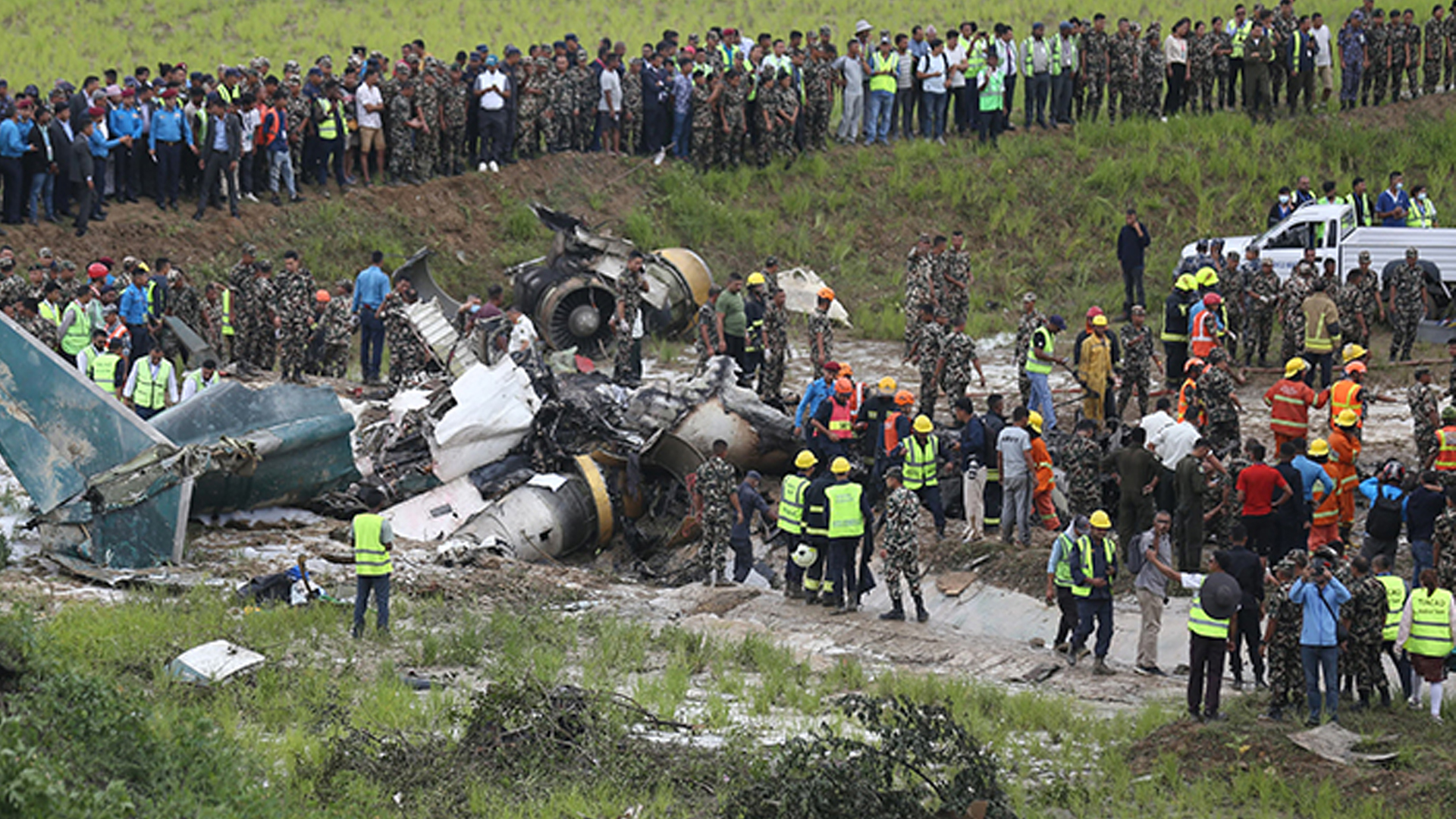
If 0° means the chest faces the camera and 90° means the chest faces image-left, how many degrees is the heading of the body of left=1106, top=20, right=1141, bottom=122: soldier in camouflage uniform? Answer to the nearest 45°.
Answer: approximately 0°

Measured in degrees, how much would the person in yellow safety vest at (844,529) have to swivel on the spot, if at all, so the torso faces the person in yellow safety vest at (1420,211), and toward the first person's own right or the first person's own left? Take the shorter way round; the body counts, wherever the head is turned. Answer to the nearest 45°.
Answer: approximately 45° to the first person's own right

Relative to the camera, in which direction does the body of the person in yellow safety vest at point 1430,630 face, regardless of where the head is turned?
away from the camera

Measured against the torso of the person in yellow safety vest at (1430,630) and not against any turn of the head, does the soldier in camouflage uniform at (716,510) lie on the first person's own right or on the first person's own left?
on the first person's own left

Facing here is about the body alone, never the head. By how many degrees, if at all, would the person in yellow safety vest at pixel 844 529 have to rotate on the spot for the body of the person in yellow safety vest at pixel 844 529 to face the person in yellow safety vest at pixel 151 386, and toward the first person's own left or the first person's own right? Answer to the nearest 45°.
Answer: approximately 90° to the first person's own left

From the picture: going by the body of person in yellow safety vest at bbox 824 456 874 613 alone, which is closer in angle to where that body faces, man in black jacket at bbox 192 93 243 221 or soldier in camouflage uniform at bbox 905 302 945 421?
the soldier in camouflage uniform

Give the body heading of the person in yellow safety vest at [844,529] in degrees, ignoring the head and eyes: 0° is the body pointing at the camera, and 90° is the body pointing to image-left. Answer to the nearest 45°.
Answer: approximately 180°
